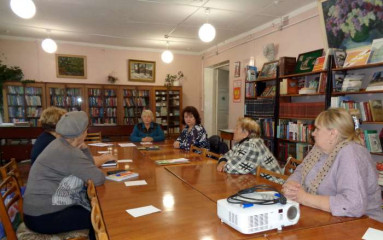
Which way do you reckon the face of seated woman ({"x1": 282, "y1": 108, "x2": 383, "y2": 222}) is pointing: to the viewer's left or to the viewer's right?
to the viewer's left

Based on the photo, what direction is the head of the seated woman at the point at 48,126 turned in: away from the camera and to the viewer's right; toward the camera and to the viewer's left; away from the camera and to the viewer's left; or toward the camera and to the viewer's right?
away from the camera and to the viewer's right

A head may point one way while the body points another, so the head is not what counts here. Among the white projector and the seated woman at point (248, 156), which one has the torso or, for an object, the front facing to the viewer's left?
the seated woman

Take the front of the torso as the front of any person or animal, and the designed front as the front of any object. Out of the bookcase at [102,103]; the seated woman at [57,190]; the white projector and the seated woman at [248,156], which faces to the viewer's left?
the seated woman at [248,156]

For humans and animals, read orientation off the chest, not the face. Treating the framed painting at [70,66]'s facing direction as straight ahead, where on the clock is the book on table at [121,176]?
The book on table is roughly at 12 o'clock from the framed painting.

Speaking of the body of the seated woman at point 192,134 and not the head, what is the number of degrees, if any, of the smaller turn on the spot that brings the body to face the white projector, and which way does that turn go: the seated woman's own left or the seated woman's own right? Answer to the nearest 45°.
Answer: approximately 45° to the seated woman's own left

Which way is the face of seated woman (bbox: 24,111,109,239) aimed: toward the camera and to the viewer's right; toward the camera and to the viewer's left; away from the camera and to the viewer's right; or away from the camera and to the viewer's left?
away from the camera and to the viewer's right

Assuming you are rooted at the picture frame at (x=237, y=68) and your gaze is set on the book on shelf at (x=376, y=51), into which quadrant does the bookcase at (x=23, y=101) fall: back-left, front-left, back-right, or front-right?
back-right
